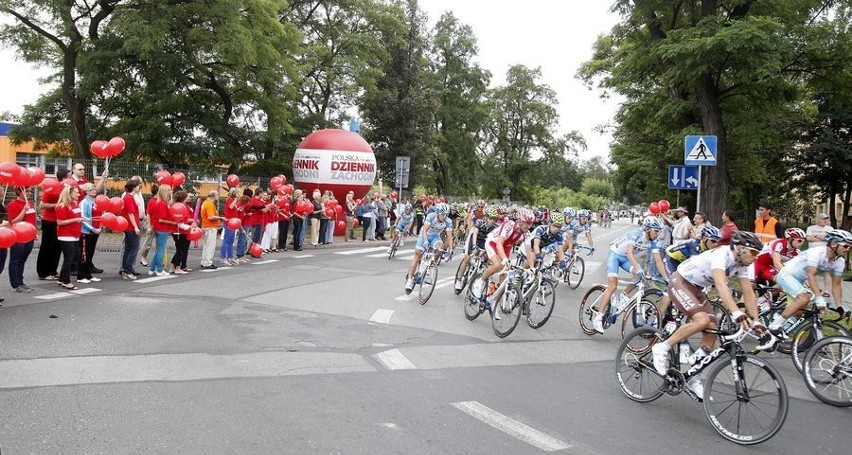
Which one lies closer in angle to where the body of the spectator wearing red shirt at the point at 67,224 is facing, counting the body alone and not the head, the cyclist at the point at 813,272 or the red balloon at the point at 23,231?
the cyclist

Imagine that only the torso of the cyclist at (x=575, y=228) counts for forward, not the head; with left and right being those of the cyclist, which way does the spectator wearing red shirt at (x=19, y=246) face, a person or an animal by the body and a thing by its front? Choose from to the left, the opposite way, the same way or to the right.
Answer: to the left

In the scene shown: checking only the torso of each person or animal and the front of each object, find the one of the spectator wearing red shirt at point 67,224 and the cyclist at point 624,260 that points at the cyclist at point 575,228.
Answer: the spectator wearing red shirt

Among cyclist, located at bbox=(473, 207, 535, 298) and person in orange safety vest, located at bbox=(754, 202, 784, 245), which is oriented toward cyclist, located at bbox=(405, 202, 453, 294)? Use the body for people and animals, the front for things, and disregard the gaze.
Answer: the person in orange safety vest

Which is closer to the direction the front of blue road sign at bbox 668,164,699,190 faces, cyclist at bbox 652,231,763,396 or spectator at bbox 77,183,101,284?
the cyclist

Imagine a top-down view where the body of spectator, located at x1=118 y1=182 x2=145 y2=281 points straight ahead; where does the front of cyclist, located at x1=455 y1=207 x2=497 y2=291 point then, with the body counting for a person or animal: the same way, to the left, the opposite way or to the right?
to the right

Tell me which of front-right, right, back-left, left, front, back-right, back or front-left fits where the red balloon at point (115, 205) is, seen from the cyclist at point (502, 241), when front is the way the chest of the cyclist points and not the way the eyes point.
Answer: back-right

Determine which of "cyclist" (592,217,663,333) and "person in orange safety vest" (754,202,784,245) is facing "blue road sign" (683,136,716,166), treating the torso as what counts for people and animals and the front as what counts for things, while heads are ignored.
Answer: the person in orange safety vest

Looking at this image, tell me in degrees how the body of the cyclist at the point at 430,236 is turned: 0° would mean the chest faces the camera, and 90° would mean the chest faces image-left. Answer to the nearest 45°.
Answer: approximately 315°

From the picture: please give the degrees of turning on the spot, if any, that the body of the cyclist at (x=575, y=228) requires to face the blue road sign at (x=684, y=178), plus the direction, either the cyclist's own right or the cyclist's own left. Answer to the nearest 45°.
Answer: approximately 90° to the cyclist's own left
